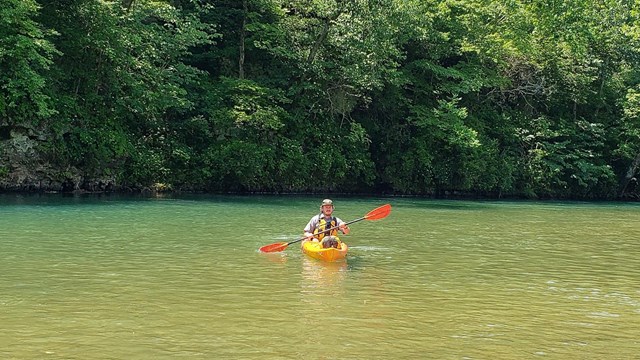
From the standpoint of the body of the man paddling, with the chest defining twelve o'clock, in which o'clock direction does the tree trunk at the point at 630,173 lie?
The tree trunk is roughly at 7 o'clock from the man paddling.

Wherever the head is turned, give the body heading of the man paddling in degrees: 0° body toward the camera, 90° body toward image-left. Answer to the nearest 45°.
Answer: approximately 0°
